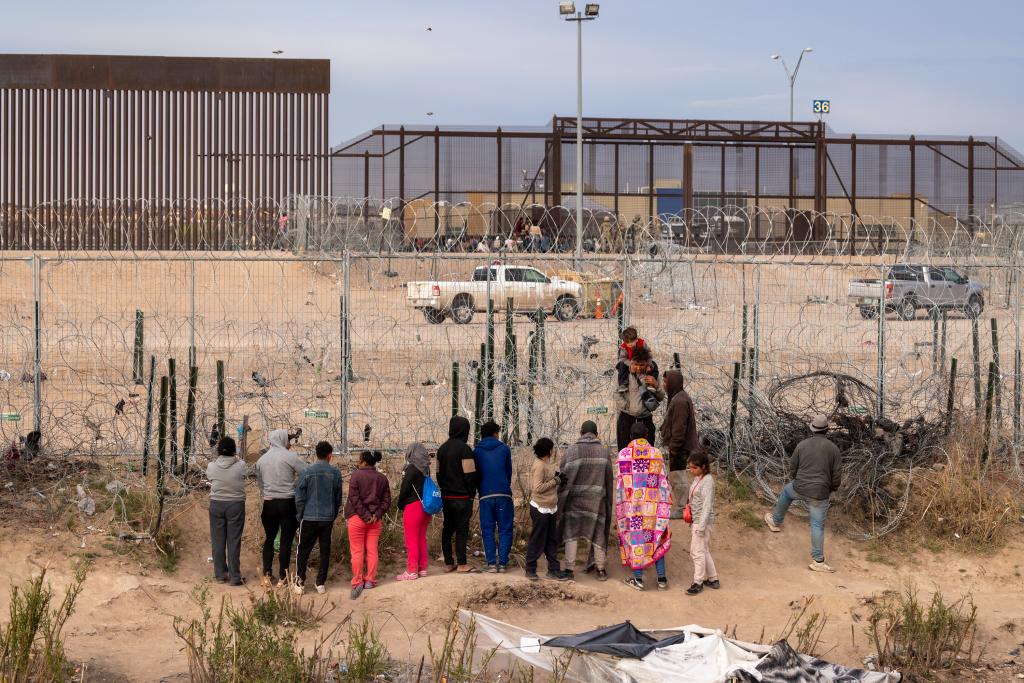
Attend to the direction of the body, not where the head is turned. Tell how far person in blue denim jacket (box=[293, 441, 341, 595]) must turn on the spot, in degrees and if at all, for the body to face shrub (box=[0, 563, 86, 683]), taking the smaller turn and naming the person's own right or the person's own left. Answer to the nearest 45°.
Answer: approximately 135° to the person's own left

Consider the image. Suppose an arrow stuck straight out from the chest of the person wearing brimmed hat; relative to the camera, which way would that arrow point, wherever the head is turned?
away from the camera

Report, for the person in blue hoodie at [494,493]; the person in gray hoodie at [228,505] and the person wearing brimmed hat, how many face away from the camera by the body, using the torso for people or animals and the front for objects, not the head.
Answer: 3

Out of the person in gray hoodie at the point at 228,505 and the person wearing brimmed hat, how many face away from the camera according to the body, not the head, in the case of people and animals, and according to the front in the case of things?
2

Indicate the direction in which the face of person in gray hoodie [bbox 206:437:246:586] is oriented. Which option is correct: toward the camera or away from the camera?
away from the camera

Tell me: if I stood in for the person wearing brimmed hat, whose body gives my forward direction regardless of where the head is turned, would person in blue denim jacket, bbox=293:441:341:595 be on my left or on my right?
on my left

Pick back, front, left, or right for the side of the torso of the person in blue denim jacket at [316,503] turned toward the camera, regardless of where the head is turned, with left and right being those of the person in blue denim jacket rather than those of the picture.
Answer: back

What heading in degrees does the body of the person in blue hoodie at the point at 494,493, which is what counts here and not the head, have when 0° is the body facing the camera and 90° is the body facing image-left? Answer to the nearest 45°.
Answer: approximately 180°

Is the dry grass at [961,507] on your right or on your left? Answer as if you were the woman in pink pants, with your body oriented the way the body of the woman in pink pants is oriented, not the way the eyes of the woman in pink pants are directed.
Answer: on your right

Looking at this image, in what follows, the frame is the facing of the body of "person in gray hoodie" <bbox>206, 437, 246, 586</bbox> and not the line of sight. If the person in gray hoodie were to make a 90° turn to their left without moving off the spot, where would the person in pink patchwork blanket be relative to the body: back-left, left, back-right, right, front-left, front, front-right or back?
back

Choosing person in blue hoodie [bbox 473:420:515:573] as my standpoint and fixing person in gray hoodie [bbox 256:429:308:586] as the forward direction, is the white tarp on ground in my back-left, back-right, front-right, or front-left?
back-left

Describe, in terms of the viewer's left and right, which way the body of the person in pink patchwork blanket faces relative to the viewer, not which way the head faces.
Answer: facing away from the viewer

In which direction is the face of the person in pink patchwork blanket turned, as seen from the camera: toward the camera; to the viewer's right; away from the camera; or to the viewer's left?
away from the camera

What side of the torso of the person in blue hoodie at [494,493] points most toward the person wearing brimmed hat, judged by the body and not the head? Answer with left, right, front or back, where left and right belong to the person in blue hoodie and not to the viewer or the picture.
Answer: right
